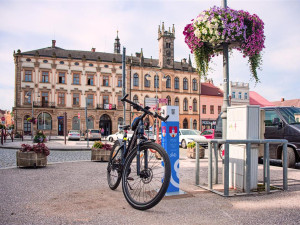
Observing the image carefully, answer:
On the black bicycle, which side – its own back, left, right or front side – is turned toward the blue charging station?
left

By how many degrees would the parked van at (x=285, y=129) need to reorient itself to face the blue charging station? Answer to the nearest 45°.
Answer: approximately 45° to its right

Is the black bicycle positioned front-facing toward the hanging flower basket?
no

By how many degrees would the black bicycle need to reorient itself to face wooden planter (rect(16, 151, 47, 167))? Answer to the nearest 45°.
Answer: approximately 180°

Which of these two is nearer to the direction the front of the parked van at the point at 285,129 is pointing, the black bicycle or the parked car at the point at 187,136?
the black bicycle

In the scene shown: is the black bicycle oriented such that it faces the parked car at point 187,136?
no

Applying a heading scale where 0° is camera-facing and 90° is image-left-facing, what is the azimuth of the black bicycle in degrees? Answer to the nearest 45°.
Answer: approximately 315°
